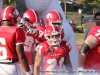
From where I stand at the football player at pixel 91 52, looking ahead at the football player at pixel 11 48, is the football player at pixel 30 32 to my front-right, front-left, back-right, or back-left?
front-right

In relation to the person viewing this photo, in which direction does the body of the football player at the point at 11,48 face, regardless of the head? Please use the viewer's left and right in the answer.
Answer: facing away from the viewer and to the right of the viewer

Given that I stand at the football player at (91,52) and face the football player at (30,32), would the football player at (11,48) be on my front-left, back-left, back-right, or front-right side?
front-left

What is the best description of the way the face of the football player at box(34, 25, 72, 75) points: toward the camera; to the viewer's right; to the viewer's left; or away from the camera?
toward the camera

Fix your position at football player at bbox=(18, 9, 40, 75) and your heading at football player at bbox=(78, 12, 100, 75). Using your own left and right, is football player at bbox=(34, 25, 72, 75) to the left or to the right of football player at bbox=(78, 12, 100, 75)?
right

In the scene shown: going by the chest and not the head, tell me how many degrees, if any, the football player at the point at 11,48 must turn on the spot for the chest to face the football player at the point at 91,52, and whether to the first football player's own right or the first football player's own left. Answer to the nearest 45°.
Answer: approximately 45° to the first football player's own right

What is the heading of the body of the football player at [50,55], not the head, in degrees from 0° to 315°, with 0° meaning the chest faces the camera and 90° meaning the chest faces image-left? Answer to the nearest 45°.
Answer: approximately 0°

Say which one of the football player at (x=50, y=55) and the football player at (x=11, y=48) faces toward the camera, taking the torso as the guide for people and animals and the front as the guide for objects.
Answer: the football player at (x=50, y=55)

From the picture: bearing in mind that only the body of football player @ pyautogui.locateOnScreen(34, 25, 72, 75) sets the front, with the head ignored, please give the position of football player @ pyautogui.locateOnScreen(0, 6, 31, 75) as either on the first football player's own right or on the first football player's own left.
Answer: on the first football player's own right

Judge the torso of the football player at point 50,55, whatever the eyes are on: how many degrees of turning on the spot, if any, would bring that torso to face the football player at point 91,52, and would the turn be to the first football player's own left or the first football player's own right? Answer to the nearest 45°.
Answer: approximately 90° to the first football player's own left

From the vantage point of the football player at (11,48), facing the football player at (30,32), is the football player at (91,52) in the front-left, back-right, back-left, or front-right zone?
front-right

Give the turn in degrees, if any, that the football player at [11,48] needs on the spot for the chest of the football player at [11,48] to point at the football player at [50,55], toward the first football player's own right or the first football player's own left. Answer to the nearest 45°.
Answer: approximately 45° to the first football player's own right

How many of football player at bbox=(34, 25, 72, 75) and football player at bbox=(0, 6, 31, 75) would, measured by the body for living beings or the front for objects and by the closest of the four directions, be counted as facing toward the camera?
1
